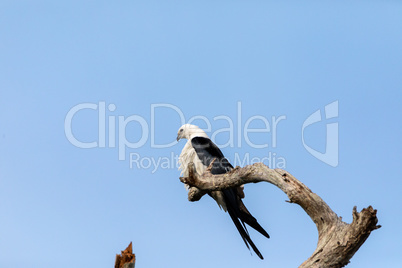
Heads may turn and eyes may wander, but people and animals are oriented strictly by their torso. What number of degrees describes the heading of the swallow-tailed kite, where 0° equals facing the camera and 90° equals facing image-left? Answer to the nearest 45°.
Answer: approximately 90°
